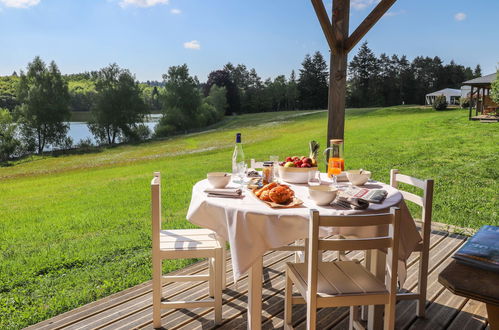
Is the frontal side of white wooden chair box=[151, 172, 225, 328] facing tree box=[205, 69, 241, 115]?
no

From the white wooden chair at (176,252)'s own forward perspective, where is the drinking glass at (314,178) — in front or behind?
in front

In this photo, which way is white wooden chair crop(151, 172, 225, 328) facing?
to the viewer's right

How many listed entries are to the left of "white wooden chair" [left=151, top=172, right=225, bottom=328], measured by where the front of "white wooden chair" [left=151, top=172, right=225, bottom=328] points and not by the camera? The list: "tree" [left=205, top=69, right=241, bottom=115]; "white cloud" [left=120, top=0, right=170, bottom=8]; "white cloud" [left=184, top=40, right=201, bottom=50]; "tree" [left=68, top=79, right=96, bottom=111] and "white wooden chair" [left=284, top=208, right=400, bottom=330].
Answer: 4

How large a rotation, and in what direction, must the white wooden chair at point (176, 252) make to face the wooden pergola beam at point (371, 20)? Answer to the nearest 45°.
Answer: approximately 45° to its left

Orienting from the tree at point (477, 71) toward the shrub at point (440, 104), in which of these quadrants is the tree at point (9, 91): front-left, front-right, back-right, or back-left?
front-right

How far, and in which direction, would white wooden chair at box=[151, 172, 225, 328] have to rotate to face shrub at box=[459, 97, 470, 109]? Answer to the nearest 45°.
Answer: approximately 45° to its left

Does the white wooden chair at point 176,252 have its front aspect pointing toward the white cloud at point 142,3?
no

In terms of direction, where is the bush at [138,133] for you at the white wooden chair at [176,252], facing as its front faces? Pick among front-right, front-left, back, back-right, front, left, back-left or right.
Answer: left

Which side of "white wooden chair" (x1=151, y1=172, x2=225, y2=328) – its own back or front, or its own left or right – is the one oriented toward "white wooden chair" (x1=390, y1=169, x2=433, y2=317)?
front

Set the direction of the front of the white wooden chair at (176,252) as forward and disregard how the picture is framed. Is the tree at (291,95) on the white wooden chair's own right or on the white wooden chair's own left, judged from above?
on the white wooden chair's own left

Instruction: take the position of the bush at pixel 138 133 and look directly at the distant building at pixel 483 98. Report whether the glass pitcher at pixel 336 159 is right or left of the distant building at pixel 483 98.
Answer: right

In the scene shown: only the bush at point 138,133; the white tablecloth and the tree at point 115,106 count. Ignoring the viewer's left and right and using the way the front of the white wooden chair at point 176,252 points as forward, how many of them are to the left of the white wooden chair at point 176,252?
2

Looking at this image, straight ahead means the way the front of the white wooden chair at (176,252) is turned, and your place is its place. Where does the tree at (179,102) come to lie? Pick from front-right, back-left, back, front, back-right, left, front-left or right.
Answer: left

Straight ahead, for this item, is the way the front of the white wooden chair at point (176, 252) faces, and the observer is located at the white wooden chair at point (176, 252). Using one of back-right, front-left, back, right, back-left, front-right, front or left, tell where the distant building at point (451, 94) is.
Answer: front-left

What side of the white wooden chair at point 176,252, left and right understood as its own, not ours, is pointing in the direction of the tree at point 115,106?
left

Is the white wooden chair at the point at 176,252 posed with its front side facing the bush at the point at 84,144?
no

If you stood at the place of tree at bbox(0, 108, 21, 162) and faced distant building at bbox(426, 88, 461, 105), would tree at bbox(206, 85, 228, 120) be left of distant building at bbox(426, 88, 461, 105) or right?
left
